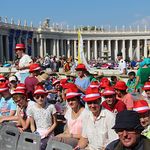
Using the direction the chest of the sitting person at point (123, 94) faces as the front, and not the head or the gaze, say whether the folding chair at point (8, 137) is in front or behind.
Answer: in front

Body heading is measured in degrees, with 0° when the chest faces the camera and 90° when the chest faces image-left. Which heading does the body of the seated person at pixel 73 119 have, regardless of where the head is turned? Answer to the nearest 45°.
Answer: approximately 45°

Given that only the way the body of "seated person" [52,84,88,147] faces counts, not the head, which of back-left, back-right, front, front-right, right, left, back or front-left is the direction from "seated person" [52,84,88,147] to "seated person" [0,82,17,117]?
right

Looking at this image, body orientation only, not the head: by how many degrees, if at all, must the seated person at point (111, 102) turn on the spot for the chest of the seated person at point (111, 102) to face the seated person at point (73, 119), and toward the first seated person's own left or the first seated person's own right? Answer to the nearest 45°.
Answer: approximately 45° to the first seated person's own right

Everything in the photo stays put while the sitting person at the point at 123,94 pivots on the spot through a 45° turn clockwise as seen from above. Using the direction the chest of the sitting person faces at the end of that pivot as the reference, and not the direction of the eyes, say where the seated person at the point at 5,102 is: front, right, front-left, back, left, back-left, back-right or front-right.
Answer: front

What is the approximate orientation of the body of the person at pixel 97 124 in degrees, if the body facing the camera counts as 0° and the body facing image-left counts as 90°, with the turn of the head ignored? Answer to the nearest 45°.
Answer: approximately 45°

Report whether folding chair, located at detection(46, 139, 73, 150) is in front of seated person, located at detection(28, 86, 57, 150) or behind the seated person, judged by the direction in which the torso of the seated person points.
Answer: in front

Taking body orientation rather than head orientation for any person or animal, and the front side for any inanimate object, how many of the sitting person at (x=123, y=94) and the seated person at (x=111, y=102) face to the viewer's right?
0
